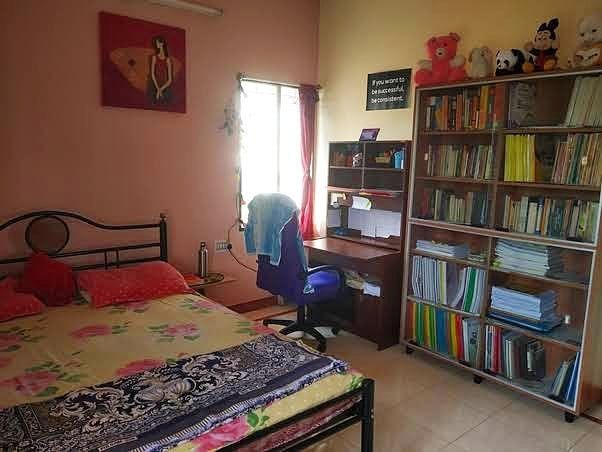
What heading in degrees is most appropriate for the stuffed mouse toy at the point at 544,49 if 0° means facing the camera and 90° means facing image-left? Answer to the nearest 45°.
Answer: approximately 45°

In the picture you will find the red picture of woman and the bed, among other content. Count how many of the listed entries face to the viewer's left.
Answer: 0

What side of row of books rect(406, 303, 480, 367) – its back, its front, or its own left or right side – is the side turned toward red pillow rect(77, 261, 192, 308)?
front

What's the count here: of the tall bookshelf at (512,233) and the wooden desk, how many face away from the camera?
0

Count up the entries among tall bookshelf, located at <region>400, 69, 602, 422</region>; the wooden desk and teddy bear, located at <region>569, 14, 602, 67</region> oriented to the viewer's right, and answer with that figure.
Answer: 0

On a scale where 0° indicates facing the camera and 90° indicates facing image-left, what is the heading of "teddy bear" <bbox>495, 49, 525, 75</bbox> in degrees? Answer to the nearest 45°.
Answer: approximately 45°

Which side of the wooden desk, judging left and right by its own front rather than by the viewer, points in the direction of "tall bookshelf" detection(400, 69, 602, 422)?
left

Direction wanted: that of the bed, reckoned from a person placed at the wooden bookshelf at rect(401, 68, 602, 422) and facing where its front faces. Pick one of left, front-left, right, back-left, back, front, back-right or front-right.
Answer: front

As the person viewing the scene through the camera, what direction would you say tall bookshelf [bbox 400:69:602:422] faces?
facing the viewer and to the left of the viewer
